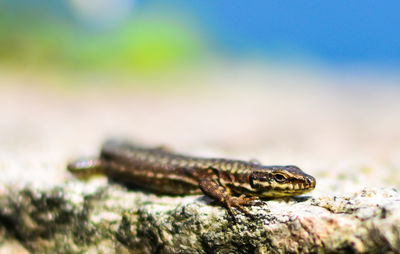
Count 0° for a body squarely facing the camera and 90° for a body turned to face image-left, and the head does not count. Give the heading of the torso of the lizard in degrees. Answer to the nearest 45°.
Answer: approximately 270°
